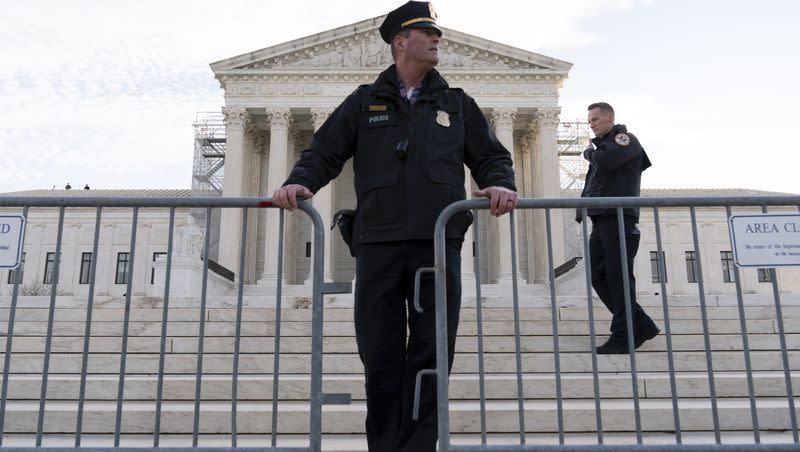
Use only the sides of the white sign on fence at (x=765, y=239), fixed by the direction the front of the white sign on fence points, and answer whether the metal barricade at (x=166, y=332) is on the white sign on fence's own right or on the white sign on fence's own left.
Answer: on the white sign on fence's own right

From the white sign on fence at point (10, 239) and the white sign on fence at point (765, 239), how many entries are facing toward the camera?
2

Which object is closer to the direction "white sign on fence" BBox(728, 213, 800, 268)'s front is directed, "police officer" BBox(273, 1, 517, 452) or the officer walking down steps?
the police officer

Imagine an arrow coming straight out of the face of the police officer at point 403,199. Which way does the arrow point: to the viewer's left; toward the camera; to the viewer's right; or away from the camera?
to the viewer's right

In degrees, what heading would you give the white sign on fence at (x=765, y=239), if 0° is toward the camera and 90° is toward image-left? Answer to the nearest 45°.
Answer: approximately 0°

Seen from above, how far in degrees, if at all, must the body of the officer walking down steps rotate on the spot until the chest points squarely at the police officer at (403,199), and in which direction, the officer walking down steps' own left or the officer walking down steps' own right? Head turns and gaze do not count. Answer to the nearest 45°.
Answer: approximately 90° to the officer walking down steps' own left

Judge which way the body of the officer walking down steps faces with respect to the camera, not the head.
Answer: to the viewer's left

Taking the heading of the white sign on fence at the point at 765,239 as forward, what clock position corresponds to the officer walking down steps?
The officer walking down steps is roughly at 5 o'clock from the white sign on fence.

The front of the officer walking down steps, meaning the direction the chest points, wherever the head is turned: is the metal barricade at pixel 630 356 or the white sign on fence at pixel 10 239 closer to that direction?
the white sign on fence

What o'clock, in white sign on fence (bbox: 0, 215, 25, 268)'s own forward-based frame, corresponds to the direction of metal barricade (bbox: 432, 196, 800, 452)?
The metal barricade is roughly at 10 o'clock from the white sign on fence.

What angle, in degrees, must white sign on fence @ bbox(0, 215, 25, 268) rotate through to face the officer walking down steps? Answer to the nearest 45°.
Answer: approximately 90° to its left
